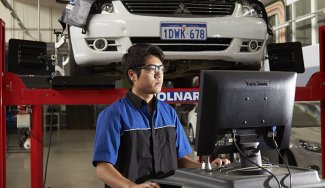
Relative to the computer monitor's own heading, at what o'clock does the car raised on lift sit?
The car raised on lift is roughly at 1 o'clock from the computer monitor.

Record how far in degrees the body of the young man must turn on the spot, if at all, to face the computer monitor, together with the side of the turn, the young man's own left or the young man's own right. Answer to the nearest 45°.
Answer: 0° — they already face it

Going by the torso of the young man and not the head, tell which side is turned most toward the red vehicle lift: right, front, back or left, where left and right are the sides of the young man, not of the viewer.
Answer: back

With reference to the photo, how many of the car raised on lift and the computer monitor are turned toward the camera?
1

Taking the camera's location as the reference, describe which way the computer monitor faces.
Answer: facing away from the viewer and to the left of the viewer

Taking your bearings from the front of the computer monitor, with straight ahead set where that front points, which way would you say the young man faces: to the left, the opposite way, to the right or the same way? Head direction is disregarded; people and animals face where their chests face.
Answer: the opposite way
